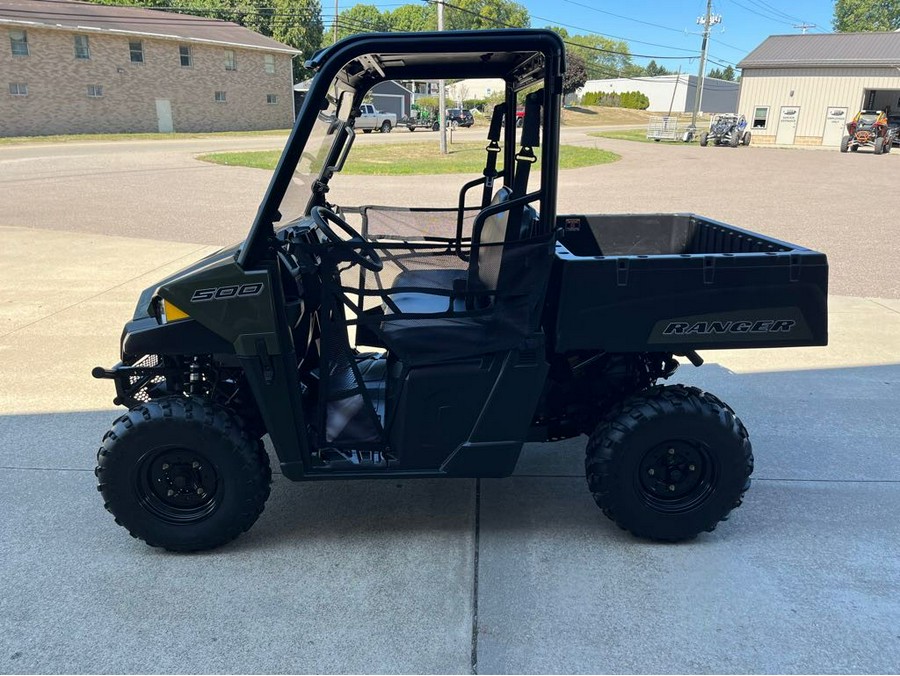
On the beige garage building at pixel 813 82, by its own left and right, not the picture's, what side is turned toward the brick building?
right

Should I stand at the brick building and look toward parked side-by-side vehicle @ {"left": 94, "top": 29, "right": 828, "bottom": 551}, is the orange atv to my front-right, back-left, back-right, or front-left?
front-left

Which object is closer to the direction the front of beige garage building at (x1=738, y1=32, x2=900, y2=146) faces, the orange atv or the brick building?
the orange atv

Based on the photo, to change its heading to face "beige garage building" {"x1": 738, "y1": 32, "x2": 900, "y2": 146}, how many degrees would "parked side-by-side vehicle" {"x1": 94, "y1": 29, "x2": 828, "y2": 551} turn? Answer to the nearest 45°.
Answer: approximately 135° to its right

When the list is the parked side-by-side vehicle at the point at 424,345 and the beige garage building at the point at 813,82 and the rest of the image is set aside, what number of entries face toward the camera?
1

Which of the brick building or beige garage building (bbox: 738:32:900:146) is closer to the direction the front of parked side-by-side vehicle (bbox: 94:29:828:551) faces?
the brick building

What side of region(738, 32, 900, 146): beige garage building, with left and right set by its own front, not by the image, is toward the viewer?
front

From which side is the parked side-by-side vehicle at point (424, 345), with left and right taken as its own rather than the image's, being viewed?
left

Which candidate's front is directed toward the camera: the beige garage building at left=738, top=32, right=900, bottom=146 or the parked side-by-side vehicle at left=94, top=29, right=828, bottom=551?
the beige garage building

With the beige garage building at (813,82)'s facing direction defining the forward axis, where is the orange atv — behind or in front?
in front

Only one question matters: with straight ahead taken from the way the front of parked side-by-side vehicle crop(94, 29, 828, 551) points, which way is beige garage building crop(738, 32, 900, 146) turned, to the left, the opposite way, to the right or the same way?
to the left

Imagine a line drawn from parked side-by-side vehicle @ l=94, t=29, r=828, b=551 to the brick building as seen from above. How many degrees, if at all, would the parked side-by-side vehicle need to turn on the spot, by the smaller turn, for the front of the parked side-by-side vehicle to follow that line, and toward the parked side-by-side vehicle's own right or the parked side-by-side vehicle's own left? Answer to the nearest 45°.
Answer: approximately 45° to the parked side-by-side vehicle's own right

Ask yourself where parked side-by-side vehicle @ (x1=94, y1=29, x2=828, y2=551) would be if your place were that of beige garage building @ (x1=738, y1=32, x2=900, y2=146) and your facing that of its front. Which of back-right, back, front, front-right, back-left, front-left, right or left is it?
front
